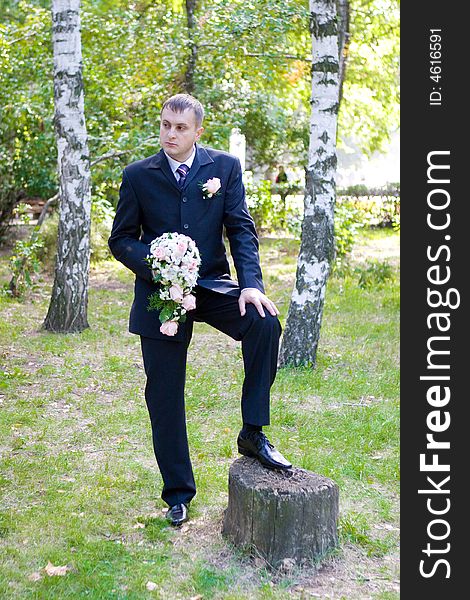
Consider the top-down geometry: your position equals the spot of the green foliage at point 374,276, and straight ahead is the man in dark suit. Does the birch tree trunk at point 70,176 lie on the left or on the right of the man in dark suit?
right

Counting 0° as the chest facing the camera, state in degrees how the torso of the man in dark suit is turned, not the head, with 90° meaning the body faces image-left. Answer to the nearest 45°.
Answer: approximately 0°

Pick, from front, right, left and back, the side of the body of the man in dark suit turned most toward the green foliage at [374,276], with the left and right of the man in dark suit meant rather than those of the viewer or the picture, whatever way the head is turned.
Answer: back

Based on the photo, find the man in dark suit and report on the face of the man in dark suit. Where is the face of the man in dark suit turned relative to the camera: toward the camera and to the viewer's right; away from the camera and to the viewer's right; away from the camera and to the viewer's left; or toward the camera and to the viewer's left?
toward the camera and to the viewer's left

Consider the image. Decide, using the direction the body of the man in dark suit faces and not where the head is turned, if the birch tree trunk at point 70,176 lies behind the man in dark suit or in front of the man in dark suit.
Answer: behind
